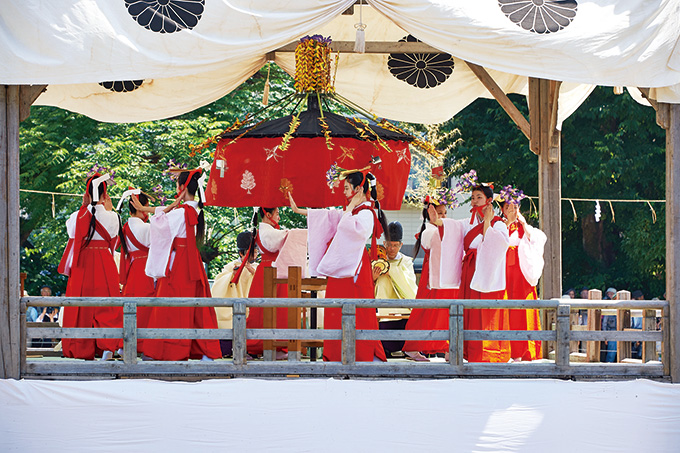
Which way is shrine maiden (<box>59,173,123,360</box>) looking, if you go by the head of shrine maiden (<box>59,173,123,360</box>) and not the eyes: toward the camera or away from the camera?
away from the camera

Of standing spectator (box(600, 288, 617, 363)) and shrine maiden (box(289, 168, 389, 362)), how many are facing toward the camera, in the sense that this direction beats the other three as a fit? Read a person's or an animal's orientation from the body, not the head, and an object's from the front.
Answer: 1

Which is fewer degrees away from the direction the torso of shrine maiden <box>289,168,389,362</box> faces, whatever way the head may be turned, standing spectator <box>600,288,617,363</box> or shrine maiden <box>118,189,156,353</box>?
the shrine maiden

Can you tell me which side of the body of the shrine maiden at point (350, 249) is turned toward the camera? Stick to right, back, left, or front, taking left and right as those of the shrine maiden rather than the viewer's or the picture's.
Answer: left

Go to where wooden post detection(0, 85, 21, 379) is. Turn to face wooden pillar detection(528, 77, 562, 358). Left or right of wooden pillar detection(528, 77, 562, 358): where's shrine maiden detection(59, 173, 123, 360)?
left

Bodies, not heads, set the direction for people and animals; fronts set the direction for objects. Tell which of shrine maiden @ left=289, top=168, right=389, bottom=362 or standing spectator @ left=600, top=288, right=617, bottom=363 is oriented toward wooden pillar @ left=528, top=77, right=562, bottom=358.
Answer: the standing spectator
